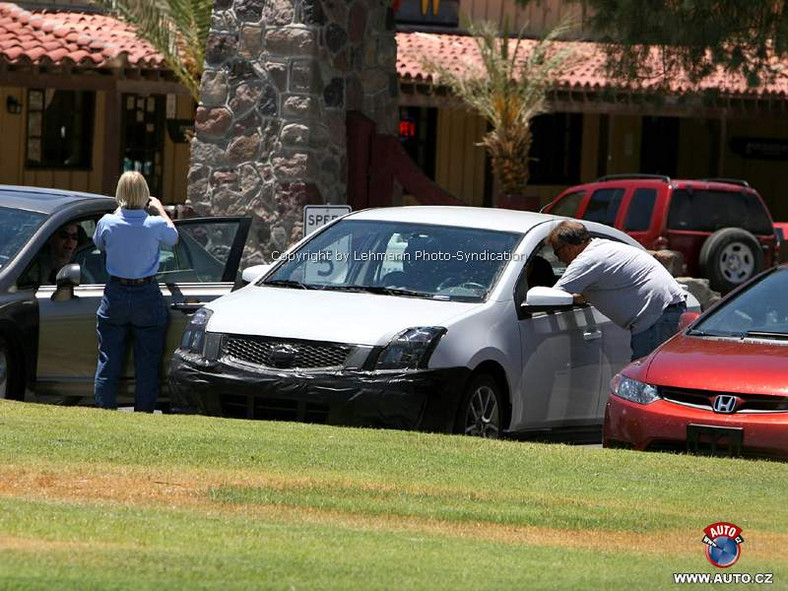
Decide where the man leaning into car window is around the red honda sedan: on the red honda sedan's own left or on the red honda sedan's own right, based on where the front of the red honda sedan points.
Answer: on the red honda sedan's own right

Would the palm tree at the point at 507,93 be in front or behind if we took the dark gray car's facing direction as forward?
behind

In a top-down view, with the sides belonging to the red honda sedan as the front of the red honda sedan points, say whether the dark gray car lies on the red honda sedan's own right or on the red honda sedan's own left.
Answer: on the red honda sedan's own right

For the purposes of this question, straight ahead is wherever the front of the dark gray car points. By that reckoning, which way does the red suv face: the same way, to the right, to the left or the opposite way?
to the right

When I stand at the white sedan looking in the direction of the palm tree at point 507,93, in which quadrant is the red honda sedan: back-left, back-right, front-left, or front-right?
back-right

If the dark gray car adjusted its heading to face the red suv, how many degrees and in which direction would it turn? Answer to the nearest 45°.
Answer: approximately 180°

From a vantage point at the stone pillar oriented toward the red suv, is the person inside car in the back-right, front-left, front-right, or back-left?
back-right

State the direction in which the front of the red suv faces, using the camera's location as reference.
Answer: facing away from the viewer and to the left of the viewer

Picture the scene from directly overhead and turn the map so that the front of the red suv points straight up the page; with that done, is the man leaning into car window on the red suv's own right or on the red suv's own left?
on the red suv's own left

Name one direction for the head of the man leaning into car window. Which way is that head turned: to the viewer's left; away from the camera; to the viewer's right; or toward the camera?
to the viewer's left

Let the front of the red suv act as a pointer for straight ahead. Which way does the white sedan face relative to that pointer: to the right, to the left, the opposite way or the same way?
to the left

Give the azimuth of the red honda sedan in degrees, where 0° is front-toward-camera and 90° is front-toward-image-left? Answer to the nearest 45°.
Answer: approximately 45°
